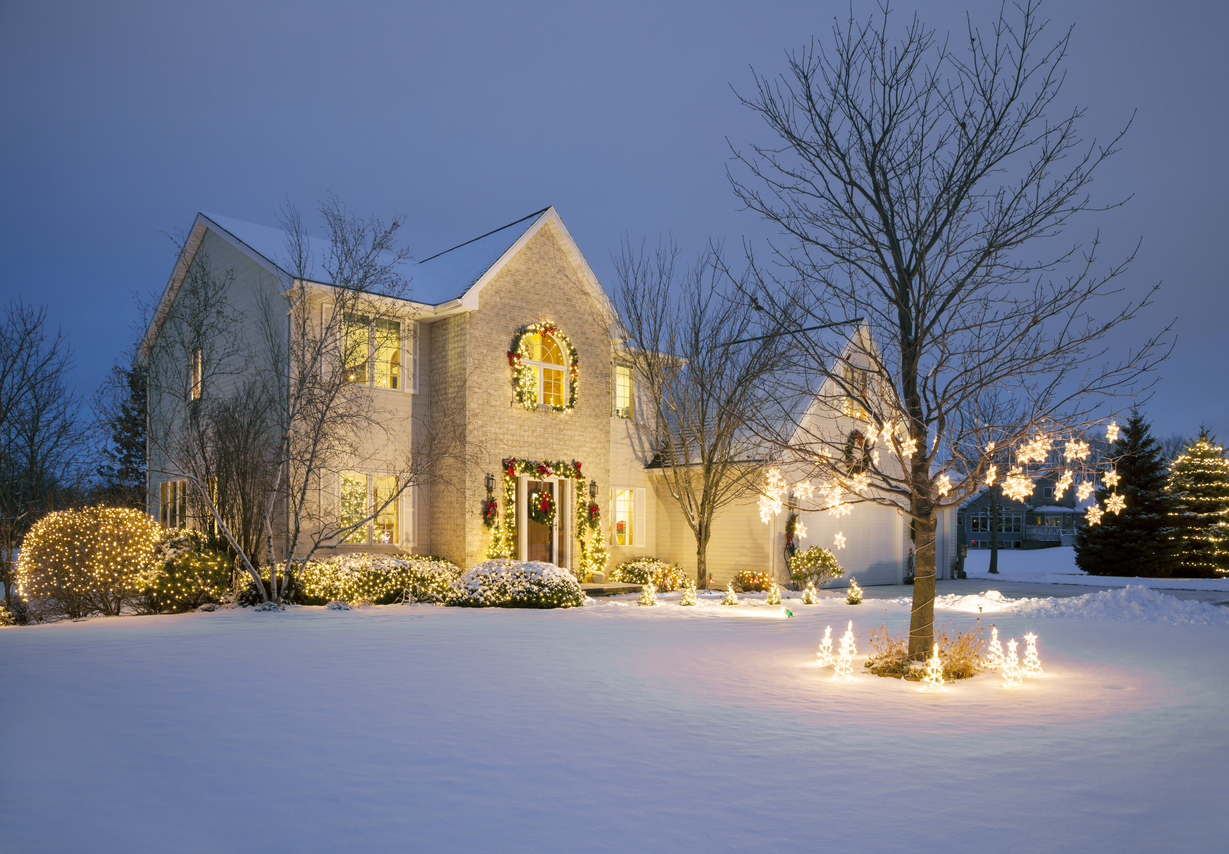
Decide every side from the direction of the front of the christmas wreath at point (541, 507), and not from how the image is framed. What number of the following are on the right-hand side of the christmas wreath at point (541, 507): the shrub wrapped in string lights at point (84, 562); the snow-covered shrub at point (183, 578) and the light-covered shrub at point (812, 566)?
2

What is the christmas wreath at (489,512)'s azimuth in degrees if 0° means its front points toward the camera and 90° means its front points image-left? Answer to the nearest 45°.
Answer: approximately 315°

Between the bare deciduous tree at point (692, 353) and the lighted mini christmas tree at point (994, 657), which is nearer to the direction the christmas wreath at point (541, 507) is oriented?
the lighted mini christmas tree

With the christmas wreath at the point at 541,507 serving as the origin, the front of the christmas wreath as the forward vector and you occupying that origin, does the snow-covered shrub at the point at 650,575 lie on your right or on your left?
on your left

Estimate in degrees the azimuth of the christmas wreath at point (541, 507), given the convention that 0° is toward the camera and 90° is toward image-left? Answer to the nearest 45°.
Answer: approximately 315°

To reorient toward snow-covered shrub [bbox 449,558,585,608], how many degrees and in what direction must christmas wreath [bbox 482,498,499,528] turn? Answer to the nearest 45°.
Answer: approximately 45° to its right

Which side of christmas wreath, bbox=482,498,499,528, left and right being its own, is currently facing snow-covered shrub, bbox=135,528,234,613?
right
